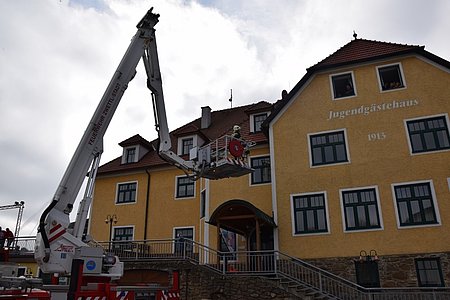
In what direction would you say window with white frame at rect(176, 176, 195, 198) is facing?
toward the camera
